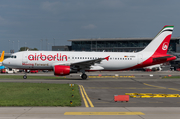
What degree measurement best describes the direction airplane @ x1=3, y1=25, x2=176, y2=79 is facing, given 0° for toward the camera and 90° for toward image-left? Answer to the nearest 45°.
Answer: approximately 90°
